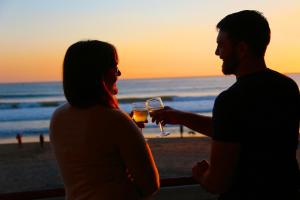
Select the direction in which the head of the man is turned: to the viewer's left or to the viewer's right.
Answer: to the viewer's left

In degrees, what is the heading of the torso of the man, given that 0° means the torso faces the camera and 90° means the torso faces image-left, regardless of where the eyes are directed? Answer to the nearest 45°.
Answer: approximately 135°

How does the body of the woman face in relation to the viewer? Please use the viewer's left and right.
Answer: facing away from the viewer and to the right of the viewer

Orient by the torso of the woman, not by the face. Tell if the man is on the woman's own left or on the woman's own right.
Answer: on the woman's own right

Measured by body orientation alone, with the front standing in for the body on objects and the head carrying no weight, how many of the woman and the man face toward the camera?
0

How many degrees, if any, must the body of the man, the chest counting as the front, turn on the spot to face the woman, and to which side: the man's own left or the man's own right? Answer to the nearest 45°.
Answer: approximately 45° to the man's own left
